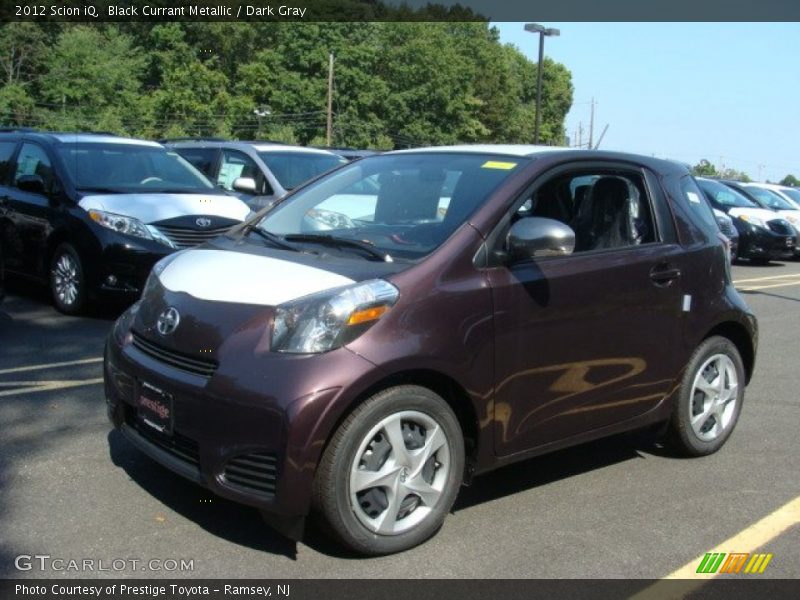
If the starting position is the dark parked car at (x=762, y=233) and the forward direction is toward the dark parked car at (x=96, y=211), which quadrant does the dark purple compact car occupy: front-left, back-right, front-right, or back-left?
front-left

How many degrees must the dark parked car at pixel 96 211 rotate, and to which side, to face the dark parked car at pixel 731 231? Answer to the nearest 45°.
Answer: approximately 90° to its left

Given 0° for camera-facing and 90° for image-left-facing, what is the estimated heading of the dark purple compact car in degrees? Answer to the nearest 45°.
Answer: approximately 45°

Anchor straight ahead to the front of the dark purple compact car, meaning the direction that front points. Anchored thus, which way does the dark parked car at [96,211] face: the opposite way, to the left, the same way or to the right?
to the left

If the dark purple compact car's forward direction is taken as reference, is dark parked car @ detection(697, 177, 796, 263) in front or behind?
behind

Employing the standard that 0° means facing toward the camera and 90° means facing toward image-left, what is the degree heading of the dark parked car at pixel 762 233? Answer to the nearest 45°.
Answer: approximately 315°

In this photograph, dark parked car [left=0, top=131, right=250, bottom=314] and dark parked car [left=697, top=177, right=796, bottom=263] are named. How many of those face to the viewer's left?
0

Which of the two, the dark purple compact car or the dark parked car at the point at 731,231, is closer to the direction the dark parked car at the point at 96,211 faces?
the dark purple compact car

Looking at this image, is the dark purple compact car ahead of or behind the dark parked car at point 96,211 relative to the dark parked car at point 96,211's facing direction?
ahead

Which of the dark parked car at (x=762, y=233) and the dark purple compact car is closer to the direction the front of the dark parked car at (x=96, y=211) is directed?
the dark purple compact car

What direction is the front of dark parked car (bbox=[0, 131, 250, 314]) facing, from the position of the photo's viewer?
facing the viewer and to the right of the viewer

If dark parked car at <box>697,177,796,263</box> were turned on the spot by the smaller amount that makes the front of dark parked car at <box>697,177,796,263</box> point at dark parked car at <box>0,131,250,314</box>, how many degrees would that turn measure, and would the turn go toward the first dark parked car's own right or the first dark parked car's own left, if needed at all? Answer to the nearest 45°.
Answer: approximately 90° to the first dark parked car's own right

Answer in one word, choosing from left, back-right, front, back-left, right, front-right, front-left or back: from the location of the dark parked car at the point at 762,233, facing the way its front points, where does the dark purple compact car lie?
front-right

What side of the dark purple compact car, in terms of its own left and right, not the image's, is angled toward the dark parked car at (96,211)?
right

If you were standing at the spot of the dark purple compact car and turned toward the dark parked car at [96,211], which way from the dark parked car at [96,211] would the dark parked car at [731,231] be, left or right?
right
